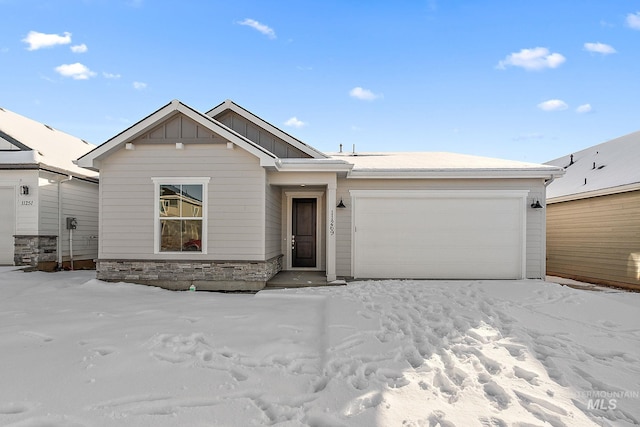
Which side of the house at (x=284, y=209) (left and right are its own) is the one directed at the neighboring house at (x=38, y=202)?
right

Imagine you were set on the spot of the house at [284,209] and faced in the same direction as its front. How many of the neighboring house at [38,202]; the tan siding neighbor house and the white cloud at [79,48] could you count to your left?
1

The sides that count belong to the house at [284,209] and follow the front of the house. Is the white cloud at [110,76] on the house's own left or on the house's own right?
on the house's own right

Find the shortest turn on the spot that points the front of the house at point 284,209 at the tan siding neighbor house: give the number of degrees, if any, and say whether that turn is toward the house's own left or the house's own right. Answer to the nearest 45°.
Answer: approximately 90° to the house's own left

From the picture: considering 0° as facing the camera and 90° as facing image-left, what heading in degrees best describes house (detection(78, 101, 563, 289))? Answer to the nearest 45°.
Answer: approximately 0°
